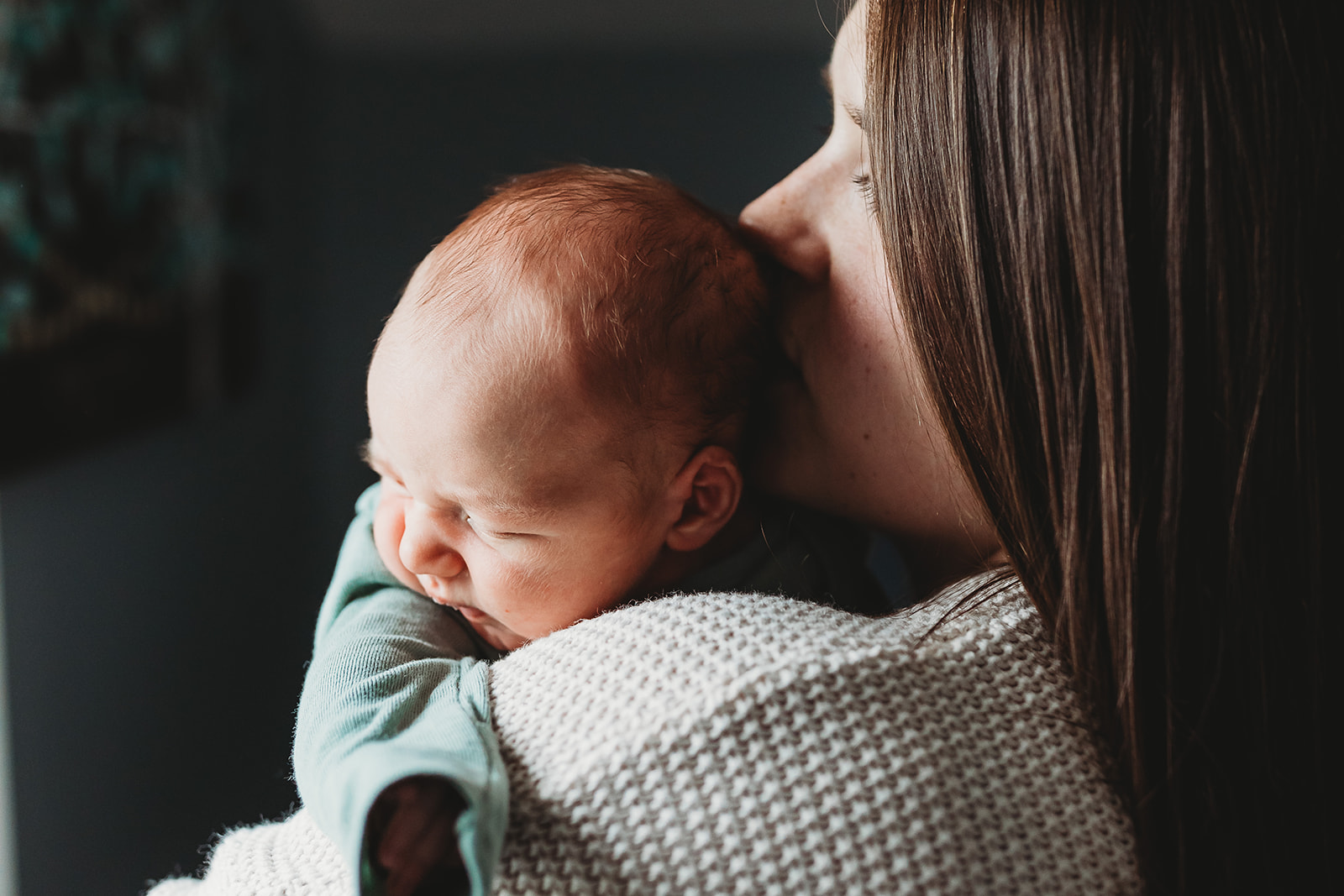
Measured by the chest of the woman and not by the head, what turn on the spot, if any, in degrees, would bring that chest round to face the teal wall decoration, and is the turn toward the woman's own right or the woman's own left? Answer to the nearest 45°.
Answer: approximately 45° to the woman's own left

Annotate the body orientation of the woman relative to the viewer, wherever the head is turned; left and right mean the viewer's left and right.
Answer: facing to the left of the viewer

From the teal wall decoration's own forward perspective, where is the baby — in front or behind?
in front

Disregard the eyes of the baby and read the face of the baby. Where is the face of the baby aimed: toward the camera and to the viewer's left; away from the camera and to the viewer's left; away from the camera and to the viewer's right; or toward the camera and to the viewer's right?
toward the camera and to the viewer's left

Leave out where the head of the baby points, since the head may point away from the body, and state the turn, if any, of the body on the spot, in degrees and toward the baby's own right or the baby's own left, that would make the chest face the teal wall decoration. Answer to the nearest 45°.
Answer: approximately 90° to the baby's own right

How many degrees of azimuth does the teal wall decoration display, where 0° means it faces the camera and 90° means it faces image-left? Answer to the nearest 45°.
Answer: approximately 315°
